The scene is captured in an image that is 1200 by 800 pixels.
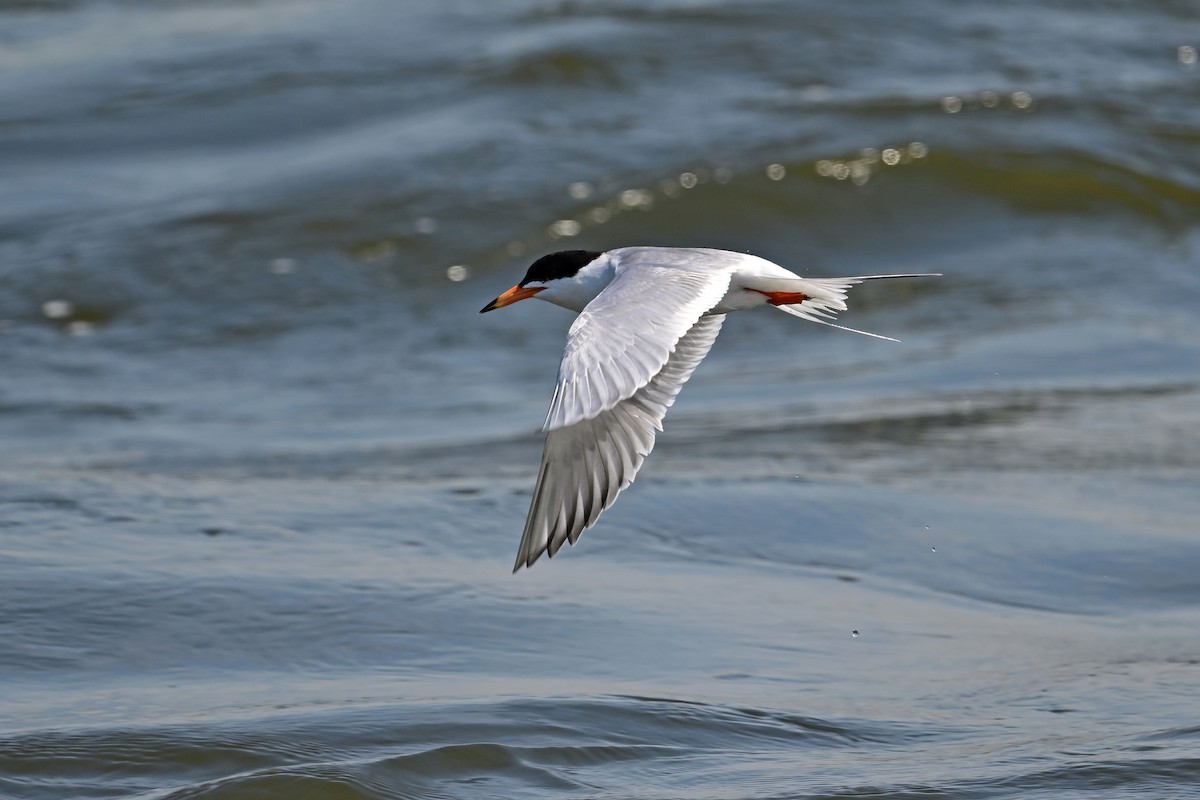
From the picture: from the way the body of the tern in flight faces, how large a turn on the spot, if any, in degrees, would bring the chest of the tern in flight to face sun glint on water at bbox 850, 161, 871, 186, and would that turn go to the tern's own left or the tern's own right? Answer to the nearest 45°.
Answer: approximately 90° to the tern's own right

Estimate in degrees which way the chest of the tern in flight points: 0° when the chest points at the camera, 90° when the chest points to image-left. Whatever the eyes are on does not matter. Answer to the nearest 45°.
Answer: approximately 90°

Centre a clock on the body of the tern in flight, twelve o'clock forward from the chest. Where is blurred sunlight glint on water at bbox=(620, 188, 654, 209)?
The blurred sunlight glint on water is roughly at 3 o'clock from the tern in flight.
